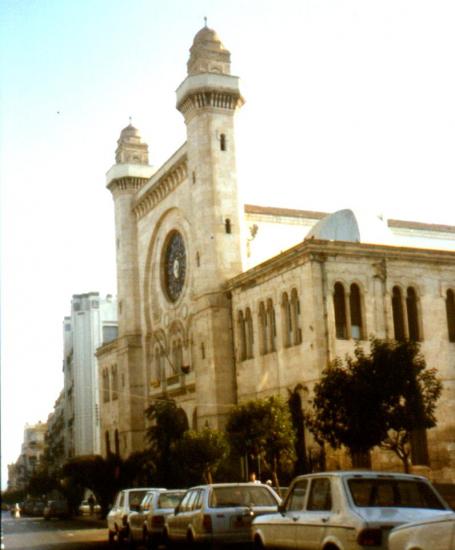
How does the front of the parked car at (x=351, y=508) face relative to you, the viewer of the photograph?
facing away from the viewer and to the left of the viewer

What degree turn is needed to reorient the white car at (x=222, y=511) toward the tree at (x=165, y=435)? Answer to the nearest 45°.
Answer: approximately 45° to its right

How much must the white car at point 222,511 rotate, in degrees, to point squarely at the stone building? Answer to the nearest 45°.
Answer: approximately 45° to its right

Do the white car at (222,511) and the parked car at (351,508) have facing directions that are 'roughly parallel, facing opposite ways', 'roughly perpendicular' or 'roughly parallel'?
roughly parallel

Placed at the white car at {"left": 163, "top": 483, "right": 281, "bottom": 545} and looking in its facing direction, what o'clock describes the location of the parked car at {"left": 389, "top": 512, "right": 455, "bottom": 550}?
The parked car is roughly at 7 o'clock from the white car.

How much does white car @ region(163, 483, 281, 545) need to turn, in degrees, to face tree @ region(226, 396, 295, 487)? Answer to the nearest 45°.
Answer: approximately 45° to its right

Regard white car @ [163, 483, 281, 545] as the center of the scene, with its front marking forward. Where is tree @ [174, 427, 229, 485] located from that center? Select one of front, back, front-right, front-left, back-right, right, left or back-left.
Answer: front-right

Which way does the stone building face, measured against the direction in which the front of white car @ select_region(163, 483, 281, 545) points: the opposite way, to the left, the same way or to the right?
to the left

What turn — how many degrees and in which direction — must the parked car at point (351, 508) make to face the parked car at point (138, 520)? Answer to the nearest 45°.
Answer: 0° — it already faces it

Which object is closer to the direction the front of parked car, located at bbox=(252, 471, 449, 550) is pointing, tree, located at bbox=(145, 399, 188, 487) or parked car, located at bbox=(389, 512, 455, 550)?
the tree

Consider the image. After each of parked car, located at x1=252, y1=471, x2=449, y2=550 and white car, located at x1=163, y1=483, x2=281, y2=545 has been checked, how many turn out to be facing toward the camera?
0

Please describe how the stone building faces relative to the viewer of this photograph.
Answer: facing the viewer and to the left of the viewer

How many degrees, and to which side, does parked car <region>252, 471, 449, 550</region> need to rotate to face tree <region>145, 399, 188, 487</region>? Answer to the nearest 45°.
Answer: approximately 45° to its right

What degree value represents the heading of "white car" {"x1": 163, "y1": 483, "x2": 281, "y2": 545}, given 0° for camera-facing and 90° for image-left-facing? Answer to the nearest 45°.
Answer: approximately 135°

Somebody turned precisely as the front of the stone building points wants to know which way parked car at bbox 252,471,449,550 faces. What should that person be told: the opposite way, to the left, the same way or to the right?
to the right

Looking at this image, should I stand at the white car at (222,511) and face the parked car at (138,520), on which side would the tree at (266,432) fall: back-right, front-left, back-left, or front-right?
front-right
